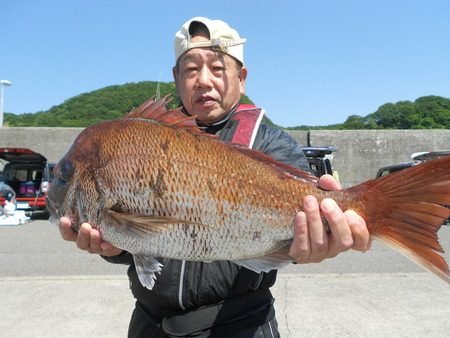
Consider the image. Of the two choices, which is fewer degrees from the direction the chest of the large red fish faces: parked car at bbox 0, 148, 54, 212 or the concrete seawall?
the parked car

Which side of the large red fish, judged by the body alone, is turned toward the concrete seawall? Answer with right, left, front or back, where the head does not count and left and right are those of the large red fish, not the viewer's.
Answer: right

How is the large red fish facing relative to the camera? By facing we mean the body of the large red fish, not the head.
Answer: to the viewer's left

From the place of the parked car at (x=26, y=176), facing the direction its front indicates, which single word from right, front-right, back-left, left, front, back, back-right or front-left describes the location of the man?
back

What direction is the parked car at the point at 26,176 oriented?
away from the camera

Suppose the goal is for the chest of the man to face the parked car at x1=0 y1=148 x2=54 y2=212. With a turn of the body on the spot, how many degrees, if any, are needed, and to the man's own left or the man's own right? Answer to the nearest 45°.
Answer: approximately 135° to the man's own right

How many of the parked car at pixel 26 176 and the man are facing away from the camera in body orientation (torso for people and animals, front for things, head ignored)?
1

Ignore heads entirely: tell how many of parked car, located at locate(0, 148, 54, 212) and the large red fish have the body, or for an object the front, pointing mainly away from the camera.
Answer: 1
